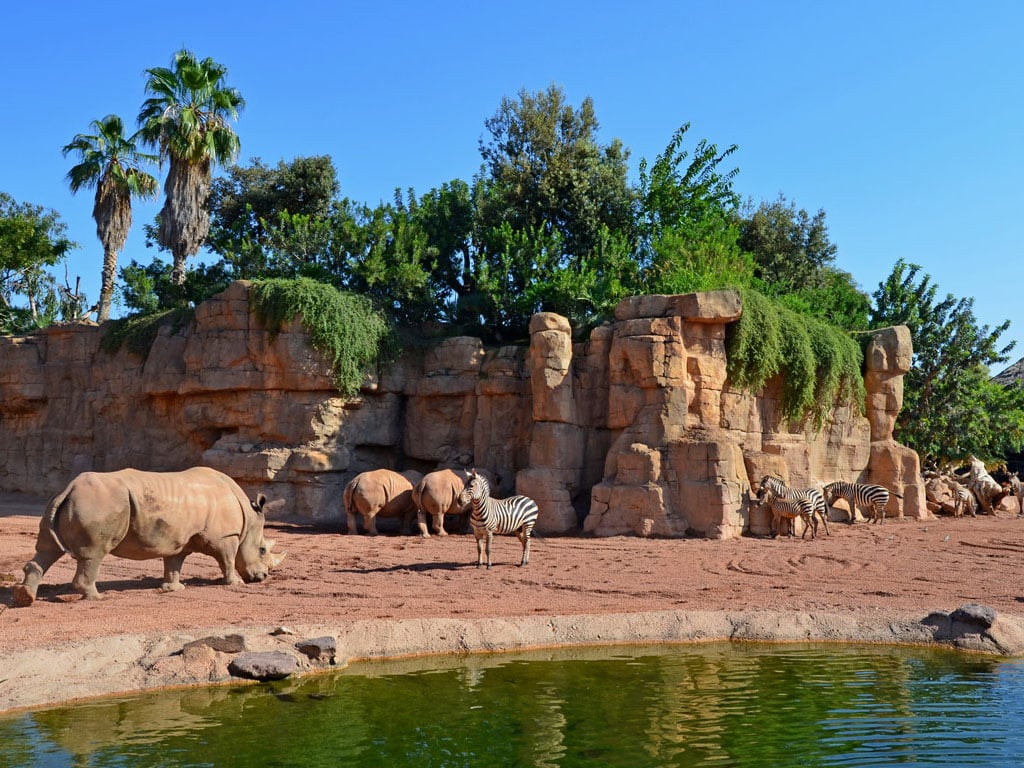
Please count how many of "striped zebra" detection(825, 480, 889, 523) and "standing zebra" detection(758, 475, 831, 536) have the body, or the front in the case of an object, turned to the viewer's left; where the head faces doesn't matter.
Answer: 2

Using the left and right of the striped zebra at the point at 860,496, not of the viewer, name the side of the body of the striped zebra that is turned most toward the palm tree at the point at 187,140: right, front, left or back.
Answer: front

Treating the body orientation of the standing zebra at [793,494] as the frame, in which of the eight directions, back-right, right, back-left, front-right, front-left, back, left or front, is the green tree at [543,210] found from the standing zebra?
front-right

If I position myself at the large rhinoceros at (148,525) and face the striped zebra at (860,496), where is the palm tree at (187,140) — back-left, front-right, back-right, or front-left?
front-left

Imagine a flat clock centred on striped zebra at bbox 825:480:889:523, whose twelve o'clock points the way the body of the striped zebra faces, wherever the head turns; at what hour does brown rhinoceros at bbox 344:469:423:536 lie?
The brown rhinoceros is roughly at 11 o'clock from the striped zebra.

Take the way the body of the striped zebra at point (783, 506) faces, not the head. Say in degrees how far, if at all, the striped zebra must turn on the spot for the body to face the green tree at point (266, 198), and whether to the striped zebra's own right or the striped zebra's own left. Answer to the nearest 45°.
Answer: approximately 45° to the striped zebra's own right

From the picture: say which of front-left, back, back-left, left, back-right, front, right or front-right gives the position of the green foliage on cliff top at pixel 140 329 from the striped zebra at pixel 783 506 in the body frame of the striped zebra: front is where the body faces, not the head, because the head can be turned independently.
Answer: front

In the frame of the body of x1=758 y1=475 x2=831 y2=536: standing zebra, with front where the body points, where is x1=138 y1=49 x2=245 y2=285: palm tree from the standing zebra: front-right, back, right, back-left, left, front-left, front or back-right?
front

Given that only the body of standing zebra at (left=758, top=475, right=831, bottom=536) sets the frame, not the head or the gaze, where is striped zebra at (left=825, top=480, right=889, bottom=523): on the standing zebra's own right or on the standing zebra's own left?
on the standing zebra's own right

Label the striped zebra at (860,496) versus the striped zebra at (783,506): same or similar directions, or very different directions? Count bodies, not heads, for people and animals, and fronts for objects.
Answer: same or similar directions

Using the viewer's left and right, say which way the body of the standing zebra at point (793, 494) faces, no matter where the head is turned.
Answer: facing to the left of the viewer

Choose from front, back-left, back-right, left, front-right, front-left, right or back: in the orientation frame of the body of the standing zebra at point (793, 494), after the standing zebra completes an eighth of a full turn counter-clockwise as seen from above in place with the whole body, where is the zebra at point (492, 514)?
front

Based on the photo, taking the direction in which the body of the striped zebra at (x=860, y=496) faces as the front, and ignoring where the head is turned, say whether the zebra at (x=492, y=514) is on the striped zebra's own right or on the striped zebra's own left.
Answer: on the striped zebra's own left

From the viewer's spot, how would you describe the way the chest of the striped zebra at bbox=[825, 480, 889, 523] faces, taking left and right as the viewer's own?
facing to the left of the viewer

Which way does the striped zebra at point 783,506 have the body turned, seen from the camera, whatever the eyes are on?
to the viewer's left

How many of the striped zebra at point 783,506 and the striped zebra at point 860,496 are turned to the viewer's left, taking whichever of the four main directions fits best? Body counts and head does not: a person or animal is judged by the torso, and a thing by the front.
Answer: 2
